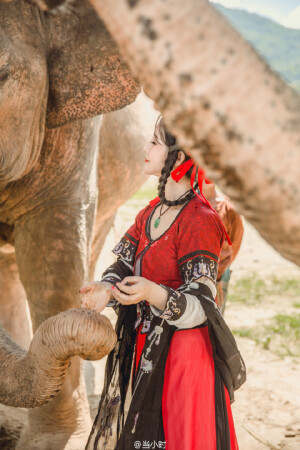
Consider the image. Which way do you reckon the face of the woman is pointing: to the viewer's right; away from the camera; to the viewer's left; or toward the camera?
to the viewer's left

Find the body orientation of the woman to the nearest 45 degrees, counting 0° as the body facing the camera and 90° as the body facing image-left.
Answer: approximately 45°

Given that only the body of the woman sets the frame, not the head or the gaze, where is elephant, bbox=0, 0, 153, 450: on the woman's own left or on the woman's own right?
on the woman's own right
